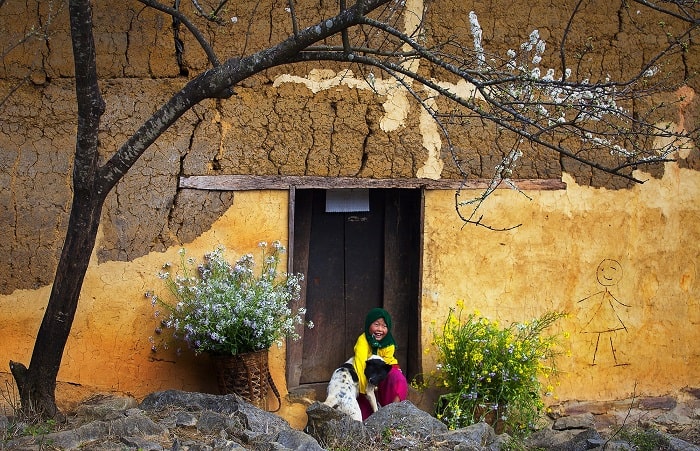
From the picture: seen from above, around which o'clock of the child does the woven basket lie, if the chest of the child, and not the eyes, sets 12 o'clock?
The woven basket is roughly at 2 o'clock from the child.

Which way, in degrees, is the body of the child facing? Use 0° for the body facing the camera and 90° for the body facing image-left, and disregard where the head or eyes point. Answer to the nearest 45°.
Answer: approximately 0°

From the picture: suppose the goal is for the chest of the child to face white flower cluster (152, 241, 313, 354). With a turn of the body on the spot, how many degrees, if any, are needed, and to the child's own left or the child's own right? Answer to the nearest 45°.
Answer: approximately 45° to the child's own right

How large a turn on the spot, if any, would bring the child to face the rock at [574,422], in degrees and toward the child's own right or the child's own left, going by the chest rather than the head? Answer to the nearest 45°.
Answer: approximately 90° to the child's own left
